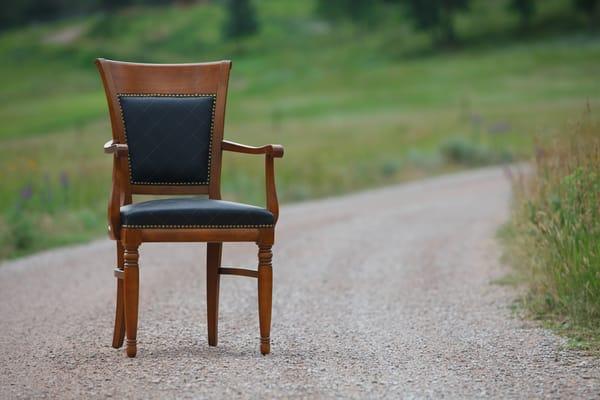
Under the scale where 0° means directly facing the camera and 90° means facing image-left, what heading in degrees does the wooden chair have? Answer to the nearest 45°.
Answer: approximately 0°

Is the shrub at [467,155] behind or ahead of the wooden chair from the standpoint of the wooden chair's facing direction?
behind
